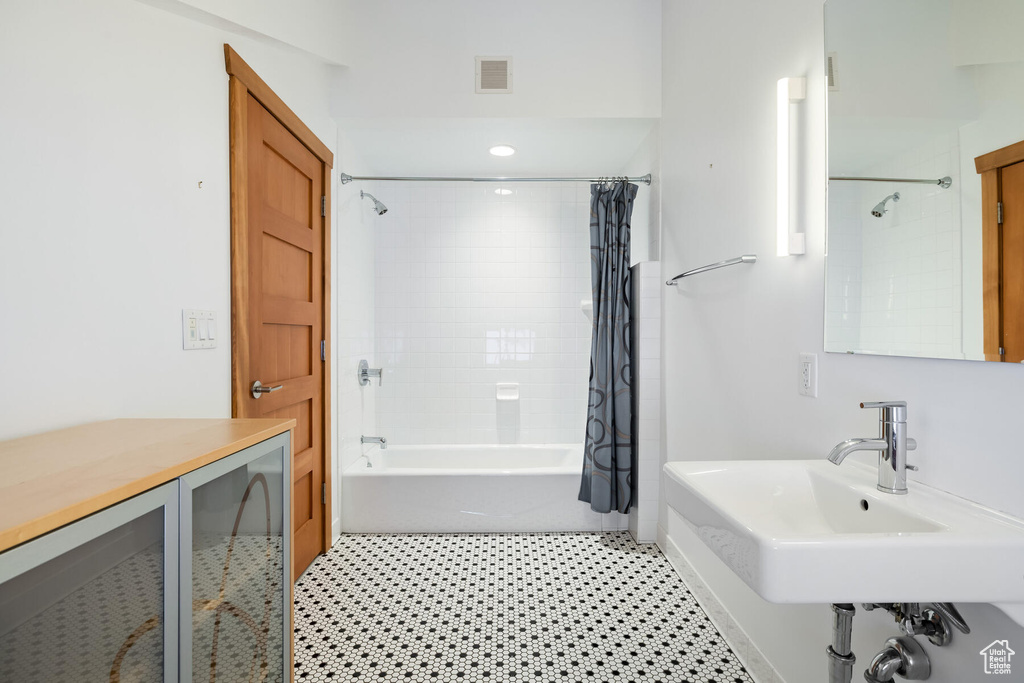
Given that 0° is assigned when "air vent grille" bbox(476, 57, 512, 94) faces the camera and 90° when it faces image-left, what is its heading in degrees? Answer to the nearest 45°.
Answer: approximately 0°

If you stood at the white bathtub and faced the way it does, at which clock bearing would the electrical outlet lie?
The electrical outlet is roughly at 11 o'clock from the white bathtub.

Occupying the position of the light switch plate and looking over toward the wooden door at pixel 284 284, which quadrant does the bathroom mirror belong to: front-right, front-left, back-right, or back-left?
back-right

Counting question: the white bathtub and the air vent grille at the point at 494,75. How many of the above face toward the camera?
2

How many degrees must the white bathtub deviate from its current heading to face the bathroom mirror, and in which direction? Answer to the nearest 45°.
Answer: approximately 45° to its left

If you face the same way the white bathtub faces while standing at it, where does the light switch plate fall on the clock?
The light switch plate is roughly at 1 o'clock from the white bathtub.

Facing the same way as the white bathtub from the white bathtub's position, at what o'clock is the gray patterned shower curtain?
The gray patterned shower curtain is roughly at 9 o'clock from the white bathtub.

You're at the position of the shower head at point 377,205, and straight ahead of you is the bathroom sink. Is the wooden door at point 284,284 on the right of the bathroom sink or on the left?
right

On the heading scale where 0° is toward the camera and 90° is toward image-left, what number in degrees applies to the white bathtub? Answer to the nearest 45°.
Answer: approximately 0°
